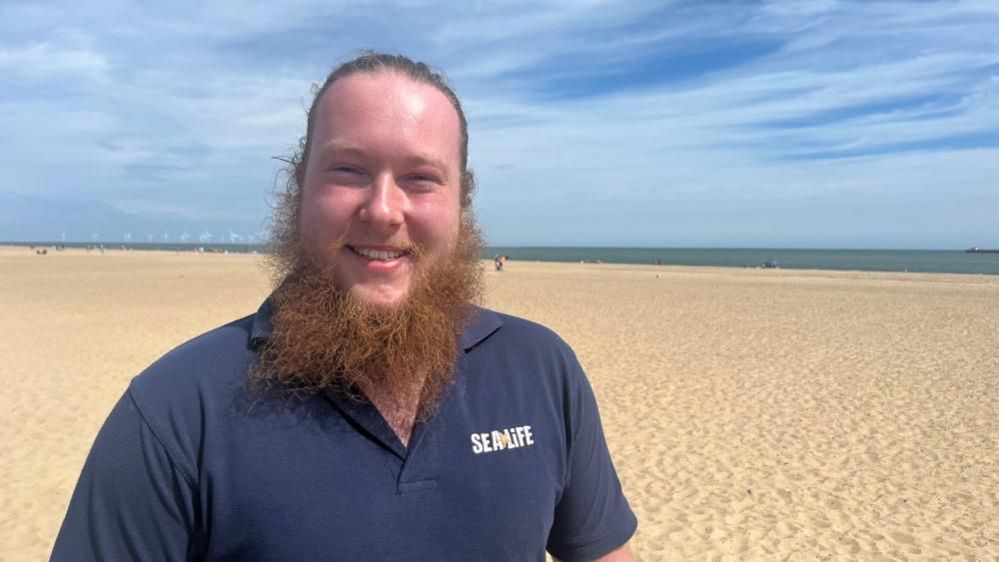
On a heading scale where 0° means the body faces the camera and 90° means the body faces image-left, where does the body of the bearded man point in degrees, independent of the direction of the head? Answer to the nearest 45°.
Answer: approximately 0°
